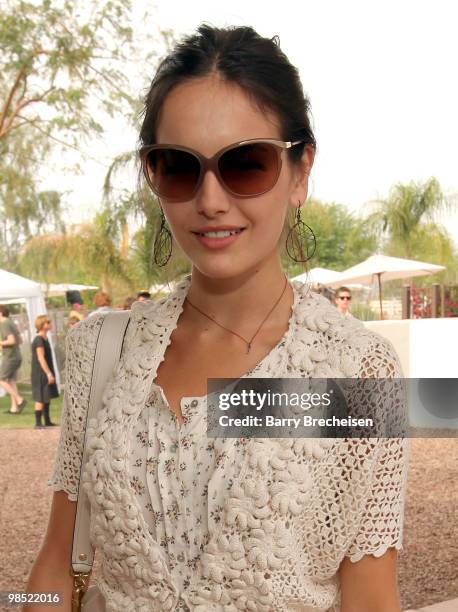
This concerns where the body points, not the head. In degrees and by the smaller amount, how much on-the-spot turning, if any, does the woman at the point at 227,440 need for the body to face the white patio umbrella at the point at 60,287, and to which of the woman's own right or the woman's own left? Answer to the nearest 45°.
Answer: approximately 135° to the woman's own right

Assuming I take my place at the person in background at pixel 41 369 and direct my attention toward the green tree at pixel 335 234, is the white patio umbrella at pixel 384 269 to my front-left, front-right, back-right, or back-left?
front-right

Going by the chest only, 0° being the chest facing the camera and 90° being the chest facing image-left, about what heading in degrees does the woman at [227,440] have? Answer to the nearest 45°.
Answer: approximately 45°

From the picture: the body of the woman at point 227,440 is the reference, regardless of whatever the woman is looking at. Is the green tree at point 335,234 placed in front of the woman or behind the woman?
behind

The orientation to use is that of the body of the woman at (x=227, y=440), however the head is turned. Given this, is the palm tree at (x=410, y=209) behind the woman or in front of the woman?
behind

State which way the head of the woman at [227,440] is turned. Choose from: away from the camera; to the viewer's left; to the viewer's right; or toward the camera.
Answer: toward the camera

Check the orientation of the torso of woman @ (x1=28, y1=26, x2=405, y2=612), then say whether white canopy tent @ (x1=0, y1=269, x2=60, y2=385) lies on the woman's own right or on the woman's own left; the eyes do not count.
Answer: on the woman's own right

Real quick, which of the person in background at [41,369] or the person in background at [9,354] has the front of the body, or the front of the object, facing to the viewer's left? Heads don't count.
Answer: the person in background at [9,354]

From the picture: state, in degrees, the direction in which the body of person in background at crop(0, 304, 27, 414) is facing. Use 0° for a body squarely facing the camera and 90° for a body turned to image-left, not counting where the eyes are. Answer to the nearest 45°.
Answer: approximately 90°
